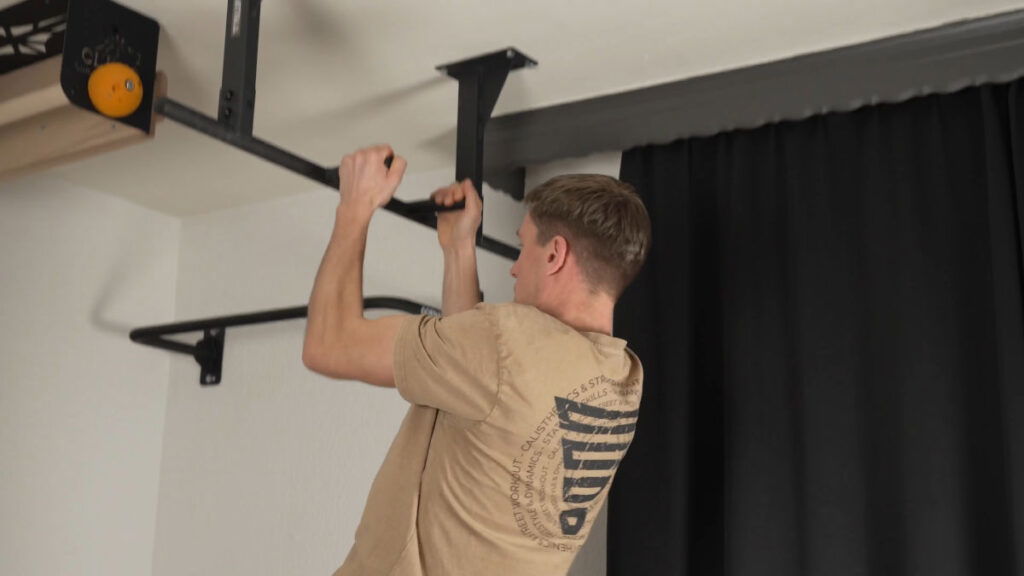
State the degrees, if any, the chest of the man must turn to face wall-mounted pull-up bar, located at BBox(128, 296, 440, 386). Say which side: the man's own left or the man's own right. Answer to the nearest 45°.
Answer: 0° — they already face it

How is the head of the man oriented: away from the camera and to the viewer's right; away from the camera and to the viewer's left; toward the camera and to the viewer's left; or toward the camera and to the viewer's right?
away from the camera and to the viewer's left

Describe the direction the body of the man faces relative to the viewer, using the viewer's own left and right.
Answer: facing away from the viewer and to the left of the viewer
